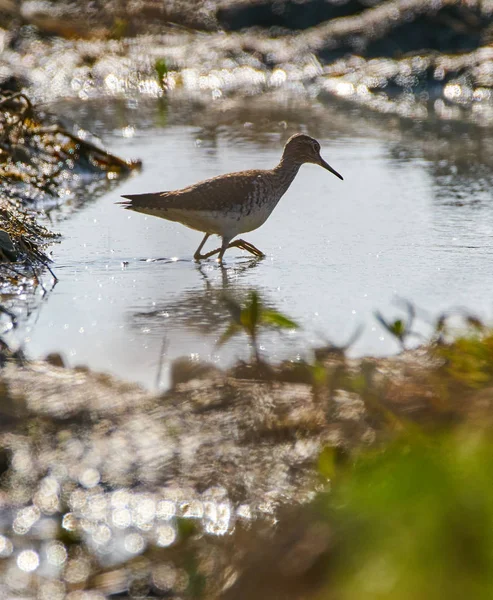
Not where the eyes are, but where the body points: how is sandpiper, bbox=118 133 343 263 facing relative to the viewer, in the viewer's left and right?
facing to the right of the viewer
